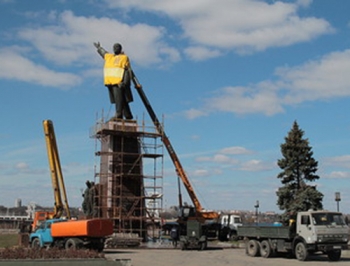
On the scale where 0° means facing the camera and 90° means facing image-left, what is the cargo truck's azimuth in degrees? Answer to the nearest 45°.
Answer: approximately 315°

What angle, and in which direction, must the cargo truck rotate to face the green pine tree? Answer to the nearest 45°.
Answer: approximately 135° to its left
